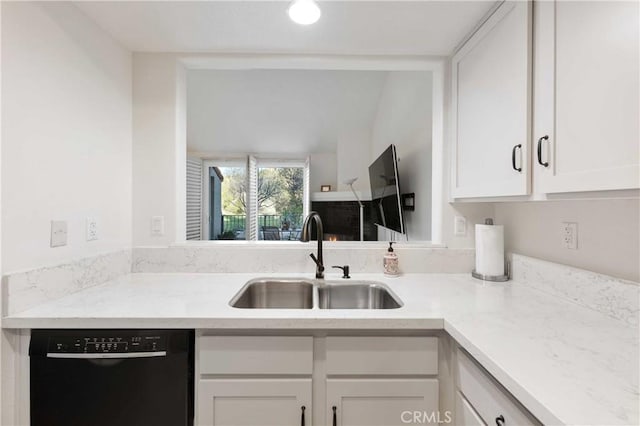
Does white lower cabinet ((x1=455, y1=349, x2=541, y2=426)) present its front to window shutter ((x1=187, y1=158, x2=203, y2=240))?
no

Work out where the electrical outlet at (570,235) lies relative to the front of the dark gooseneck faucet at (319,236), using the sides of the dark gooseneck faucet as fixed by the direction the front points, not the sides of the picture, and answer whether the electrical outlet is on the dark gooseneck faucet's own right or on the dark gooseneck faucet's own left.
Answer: on the dark gooseneck faucet's own left

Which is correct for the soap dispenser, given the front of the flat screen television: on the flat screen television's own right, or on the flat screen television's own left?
on the flat screen television's own left

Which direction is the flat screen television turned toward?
to the viewer's left

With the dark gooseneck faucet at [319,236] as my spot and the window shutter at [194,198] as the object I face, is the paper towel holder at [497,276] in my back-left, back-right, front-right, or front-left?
back-right

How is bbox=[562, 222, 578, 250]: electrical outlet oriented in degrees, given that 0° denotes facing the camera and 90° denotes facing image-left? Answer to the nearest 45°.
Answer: approximately 45°

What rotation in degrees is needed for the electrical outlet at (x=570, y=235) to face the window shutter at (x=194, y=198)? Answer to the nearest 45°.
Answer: approximately 45° to its right

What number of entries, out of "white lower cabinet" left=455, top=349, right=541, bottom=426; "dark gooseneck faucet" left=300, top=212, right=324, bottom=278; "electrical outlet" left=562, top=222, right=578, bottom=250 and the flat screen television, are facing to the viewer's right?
0

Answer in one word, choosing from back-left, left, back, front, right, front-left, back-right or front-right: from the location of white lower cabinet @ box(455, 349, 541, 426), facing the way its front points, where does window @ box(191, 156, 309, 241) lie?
right

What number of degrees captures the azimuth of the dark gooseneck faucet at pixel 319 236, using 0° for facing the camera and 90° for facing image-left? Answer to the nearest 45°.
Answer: approximately 45°

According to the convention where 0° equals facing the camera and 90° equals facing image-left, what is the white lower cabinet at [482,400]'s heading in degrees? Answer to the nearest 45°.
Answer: approximately 45°

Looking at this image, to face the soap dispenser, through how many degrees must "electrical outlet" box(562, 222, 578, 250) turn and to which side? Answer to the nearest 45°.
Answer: approximately 45° to its right

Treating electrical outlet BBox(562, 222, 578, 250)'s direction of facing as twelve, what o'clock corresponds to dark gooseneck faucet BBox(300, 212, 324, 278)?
The dark gooseneck faucet is roughly at 1 o'clock from the electrical outlet.

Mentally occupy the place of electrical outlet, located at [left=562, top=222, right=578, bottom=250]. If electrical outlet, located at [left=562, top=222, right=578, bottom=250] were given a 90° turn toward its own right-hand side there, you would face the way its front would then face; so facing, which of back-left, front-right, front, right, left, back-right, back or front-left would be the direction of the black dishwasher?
left

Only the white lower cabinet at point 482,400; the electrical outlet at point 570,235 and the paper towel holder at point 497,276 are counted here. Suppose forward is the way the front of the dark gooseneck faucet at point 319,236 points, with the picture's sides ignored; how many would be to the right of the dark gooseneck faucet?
0

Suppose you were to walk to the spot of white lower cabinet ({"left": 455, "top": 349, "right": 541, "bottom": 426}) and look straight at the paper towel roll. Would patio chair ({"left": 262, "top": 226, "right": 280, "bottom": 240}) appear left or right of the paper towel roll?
left

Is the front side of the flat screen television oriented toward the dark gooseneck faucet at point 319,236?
no

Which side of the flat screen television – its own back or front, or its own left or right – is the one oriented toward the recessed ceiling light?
left

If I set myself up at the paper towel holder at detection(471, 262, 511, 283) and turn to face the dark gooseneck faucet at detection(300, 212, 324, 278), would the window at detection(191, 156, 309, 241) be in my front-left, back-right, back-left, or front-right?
front-right
